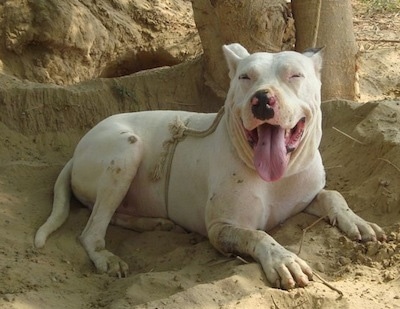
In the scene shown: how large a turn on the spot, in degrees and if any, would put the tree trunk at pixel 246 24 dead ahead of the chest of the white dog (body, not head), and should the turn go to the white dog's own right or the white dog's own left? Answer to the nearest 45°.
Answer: approximately 135° to the white dog's own left

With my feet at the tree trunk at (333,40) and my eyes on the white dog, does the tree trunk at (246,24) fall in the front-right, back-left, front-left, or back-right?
front-right

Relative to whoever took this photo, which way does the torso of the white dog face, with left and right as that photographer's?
facing the viewer and to the right of the viewer

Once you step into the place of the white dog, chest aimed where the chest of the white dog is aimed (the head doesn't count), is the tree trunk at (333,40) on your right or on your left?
on your left
